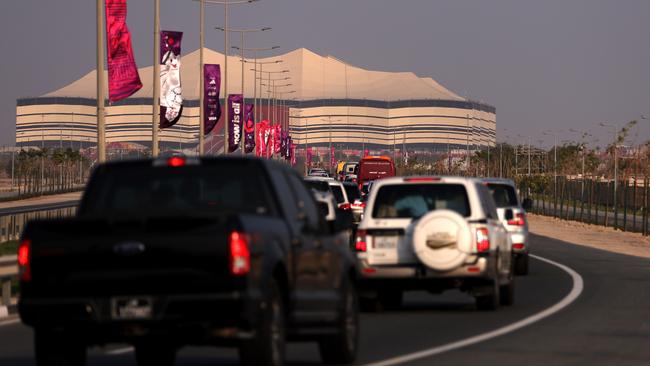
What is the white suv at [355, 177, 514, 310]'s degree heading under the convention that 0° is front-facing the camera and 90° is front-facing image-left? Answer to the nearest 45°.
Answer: approximately 180°

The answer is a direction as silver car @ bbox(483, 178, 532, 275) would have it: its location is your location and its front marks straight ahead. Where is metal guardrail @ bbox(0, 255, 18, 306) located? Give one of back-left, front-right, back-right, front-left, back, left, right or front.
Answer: back-left

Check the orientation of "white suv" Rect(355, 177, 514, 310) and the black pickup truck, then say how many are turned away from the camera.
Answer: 2

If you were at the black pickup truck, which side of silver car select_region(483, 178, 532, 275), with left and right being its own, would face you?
back

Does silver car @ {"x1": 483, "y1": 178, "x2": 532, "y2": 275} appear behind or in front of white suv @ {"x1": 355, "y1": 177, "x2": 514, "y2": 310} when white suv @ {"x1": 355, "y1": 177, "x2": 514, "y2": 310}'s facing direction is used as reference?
in front

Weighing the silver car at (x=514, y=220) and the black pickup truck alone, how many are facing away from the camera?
2

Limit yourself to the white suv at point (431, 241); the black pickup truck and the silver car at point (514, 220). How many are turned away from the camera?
3

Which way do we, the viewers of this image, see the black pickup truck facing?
facing away from the viewer

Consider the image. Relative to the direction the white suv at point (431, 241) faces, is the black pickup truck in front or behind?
behind

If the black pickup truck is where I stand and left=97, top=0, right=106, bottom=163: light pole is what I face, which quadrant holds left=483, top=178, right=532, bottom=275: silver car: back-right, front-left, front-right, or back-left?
front-right

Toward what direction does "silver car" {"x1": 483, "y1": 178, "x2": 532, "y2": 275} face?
away from the camera
